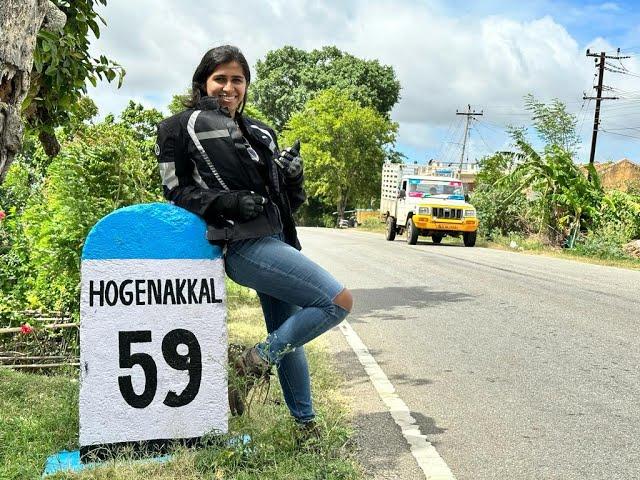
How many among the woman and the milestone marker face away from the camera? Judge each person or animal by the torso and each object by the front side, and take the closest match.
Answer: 0

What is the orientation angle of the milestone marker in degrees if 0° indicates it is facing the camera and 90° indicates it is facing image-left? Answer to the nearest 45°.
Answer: approximately 0°

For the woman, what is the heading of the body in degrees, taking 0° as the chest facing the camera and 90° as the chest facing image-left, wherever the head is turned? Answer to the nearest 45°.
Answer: approximately 315°

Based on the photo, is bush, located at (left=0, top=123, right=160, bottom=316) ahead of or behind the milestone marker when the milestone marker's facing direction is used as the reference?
behind

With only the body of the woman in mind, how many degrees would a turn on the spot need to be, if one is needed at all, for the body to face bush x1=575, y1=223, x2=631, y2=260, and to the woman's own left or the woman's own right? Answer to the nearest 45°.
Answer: approximately 90° to the woman's own left
